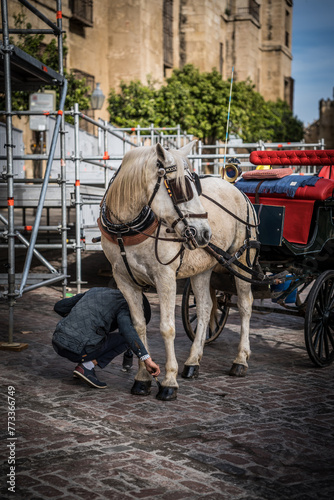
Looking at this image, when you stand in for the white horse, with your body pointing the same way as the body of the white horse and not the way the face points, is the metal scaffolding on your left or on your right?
on your right

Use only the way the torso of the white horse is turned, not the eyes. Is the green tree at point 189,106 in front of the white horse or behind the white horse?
behind

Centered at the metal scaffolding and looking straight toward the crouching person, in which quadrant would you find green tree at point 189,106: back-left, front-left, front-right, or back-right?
back-left

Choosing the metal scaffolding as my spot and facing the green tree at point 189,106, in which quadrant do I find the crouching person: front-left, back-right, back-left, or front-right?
back-right

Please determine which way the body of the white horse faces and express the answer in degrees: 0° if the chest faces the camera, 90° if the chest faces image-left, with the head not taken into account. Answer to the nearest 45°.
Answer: approximately 45°
